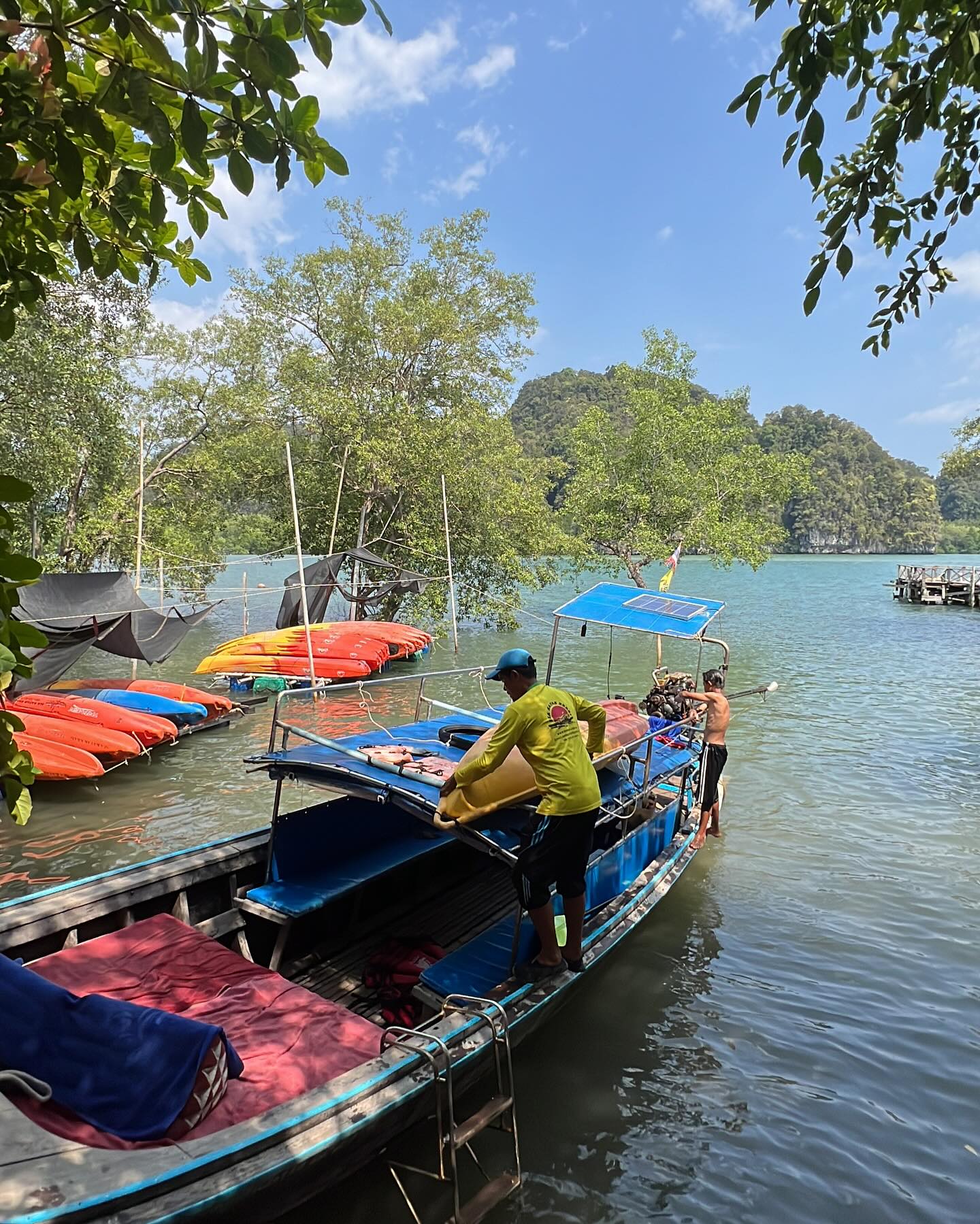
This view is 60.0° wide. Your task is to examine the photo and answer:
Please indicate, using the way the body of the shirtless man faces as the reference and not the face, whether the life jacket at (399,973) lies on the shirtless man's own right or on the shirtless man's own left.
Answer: on the shirtless man's own left

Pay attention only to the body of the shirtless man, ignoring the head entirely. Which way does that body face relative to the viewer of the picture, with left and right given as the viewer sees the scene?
facing away from the viewer and to the left of the viewer

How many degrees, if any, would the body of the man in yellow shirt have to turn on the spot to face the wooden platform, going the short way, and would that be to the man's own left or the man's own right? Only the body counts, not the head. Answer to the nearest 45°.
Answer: approximately 90° to the man's own right

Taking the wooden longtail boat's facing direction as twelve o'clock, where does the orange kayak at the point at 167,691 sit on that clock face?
The orange kayak is roughly at 4 o'clock from the wooden longtail boat.

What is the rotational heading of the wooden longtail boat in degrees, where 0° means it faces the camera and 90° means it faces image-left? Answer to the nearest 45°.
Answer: approximately 45°

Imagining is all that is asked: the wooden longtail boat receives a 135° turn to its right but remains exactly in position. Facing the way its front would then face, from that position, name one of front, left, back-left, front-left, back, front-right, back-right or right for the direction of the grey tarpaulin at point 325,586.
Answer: front

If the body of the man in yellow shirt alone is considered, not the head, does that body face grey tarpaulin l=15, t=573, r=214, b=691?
yes

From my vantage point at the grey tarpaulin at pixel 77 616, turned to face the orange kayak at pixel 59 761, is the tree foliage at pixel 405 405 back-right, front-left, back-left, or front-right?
back-left

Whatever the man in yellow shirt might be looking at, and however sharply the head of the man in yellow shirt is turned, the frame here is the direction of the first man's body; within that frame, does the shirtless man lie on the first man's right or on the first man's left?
on the first man's right

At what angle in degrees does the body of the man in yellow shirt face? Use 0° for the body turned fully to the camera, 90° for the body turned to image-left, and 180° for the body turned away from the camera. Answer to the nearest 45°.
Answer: approximately 135°

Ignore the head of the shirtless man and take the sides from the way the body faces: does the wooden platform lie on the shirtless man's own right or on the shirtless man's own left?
on the shirtless man's own right
